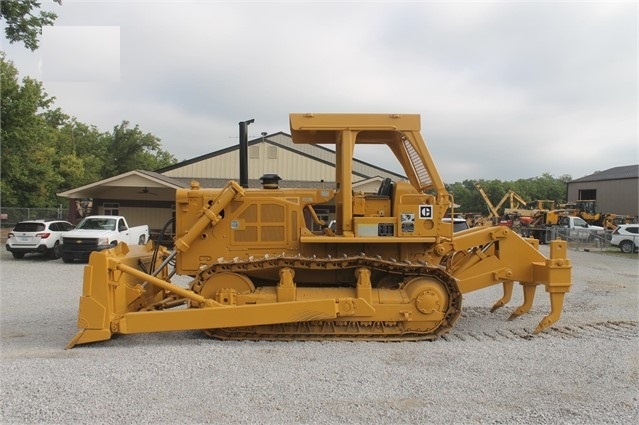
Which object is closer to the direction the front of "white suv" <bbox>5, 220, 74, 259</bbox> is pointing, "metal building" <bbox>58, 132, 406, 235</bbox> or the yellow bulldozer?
the metal building

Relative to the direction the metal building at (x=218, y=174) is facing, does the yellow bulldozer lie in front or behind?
in front

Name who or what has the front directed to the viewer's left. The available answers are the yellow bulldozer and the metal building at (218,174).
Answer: the yellow bulldozer

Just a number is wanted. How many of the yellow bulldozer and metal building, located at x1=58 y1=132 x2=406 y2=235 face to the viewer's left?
1

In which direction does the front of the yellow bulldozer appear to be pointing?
to the viewer's left

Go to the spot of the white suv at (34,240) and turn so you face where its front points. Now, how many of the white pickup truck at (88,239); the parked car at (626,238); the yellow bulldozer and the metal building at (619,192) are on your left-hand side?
0

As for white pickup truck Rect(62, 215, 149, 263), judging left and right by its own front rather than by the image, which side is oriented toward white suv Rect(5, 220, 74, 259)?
right

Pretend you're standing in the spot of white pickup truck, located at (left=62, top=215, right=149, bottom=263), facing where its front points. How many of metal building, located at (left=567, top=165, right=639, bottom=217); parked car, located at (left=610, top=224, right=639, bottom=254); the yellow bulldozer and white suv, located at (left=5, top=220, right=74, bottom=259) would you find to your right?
1

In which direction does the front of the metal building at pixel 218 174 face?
toward the camera

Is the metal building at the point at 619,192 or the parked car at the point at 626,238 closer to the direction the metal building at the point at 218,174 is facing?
the parked car

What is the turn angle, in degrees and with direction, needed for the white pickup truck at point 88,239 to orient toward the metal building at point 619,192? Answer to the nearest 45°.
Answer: approximately 135° to its left

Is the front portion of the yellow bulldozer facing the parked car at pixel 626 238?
no

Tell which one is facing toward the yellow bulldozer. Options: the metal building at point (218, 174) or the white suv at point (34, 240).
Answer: the metal building
